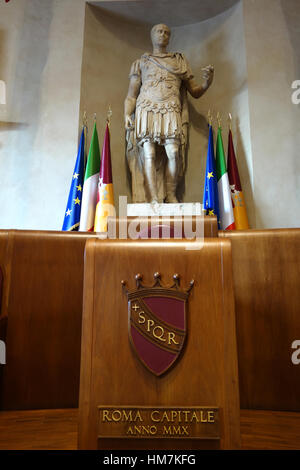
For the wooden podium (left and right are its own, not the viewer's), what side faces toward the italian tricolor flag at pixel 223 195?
back

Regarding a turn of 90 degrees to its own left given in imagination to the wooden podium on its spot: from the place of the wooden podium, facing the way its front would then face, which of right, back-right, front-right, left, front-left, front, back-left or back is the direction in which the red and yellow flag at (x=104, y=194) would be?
left

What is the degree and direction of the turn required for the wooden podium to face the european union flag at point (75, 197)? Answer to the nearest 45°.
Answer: approximately 180°

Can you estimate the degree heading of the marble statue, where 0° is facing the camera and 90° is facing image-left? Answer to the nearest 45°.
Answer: approximately 0°

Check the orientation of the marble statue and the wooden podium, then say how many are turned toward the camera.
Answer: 2

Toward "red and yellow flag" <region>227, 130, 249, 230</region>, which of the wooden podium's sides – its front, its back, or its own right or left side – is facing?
back
